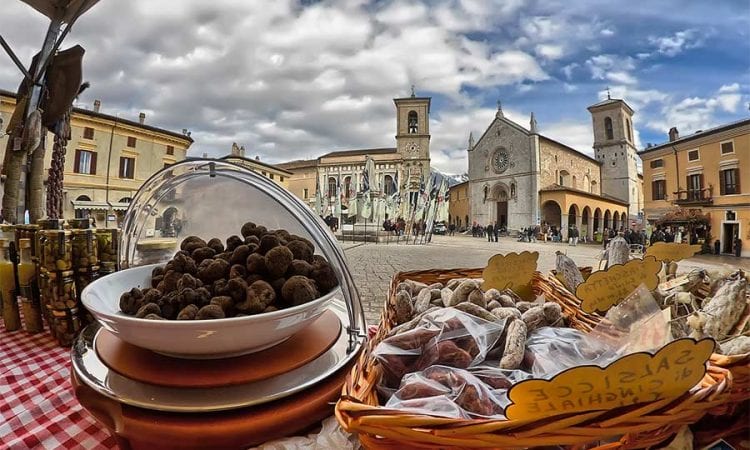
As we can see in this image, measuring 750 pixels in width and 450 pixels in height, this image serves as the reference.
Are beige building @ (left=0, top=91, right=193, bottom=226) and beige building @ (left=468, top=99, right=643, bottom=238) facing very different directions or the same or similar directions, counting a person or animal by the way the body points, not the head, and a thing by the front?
very different directions

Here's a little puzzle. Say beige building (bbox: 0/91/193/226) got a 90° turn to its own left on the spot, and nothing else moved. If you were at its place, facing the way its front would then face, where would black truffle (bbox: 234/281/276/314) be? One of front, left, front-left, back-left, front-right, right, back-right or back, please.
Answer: back-right

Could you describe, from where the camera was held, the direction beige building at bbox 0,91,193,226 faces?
facing the viewer and to the right of the viewer

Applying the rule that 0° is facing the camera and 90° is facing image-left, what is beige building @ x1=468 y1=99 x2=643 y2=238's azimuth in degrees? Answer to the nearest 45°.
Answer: approximately 45°

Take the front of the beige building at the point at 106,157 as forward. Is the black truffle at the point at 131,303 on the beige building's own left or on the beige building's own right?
on the beige building's own right
